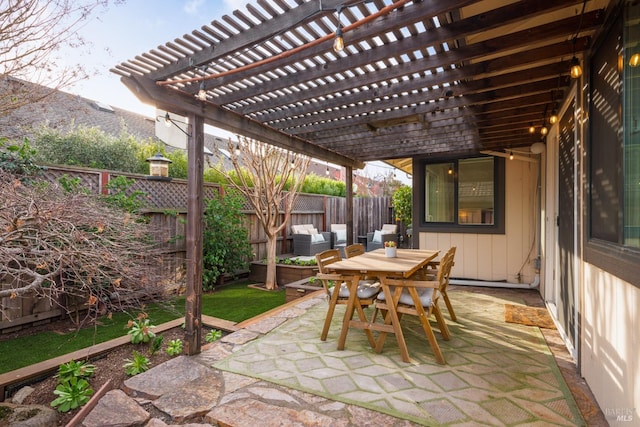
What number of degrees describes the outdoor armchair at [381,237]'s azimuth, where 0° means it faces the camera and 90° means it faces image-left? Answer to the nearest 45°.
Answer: approximately 45°

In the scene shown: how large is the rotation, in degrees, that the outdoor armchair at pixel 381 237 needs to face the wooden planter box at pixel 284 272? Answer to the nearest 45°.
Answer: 0° — it already faces it

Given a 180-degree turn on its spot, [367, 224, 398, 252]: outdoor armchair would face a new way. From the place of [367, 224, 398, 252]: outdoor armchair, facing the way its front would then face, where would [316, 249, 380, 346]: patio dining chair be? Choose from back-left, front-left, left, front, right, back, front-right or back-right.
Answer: back-right

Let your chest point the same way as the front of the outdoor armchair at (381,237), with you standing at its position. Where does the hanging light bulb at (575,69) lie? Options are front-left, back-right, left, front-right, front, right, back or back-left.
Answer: front-left

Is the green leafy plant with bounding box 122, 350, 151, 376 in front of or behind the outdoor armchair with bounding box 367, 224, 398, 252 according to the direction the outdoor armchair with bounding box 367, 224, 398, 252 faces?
in front

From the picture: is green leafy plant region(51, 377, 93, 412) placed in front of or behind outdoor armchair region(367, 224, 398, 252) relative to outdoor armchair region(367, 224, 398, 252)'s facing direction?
in front

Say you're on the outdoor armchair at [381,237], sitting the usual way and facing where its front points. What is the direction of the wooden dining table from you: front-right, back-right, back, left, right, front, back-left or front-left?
front-left

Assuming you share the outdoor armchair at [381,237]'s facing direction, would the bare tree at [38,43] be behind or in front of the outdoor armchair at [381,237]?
in front
